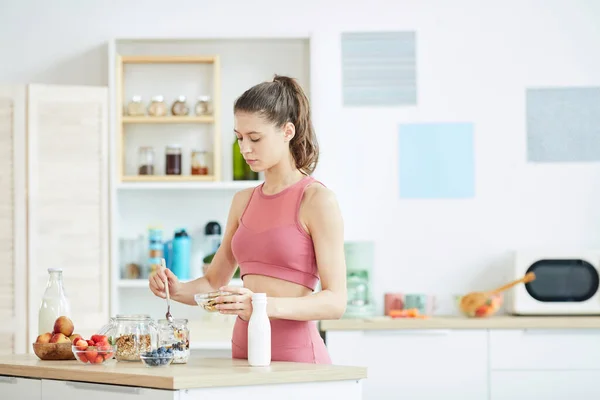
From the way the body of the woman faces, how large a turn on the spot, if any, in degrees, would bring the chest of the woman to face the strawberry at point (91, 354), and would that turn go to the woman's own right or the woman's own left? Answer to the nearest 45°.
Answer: approximately 45° to the woman's own right

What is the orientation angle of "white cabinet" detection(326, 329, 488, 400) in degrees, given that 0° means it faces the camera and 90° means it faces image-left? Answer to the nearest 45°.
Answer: approximately 0°

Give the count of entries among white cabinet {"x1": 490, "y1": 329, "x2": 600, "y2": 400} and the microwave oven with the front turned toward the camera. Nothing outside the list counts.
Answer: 2

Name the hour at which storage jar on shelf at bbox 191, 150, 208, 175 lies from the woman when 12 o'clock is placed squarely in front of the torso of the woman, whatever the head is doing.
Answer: The storage jar on shelf is roughly at 4 o'clock from the woman.

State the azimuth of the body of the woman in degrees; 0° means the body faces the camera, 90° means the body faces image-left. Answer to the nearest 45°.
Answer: approximately 45°

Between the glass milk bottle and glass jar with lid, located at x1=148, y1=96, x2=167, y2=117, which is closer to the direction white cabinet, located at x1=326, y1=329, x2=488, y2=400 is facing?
the glass milk bottle

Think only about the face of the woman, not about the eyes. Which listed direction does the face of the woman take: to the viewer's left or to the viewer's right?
to the viewer's left
